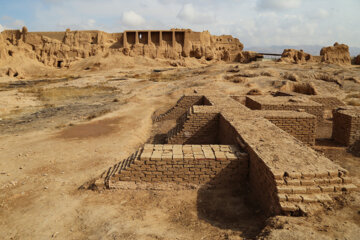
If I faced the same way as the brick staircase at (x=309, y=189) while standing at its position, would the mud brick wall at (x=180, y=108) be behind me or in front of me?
behind

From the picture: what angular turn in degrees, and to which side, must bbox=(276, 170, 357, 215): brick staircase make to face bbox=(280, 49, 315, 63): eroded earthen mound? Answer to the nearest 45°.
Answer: approximately 180°

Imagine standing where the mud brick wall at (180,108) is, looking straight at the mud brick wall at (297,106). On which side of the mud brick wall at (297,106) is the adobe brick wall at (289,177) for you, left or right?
right

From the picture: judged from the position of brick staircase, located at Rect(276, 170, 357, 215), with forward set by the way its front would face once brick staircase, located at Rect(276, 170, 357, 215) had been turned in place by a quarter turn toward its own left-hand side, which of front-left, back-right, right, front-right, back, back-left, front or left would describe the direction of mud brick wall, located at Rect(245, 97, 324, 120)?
left

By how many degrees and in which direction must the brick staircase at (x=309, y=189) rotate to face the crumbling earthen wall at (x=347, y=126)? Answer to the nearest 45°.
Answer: approximately 180°

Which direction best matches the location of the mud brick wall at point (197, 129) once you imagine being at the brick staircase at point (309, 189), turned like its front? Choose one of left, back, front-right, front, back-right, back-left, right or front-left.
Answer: back-right

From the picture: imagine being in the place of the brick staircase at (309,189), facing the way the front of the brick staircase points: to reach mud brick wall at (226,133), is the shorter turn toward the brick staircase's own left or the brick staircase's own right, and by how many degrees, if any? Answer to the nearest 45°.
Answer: approximately 135° to the brick staircase's own right

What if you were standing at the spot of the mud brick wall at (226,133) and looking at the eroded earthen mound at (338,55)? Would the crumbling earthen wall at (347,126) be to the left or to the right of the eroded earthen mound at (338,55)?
right

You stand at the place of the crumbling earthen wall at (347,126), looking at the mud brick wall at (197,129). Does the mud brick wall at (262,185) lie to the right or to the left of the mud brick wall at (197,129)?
left

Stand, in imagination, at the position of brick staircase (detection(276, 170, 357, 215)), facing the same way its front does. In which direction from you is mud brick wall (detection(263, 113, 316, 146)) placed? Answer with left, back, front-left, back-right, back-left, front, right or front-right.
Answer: back

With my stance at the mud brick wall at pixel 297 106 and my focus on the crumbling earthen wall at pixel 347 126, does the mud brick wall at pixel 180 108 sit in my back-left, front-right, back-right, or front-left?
back-right

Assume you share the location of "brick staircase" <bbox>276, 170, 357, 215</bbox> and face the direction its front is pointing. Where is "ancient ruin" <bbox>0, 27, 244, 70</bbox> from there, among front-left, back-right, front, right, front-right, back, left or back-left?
back-right

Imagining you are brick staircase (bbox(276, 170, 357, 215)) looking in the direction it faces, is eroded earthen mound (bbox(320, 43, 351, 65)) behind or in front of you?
behind

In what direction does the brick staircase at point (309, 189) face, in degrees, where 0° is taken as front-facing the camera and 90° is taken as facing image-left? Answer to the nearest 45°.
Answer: approximately 0°
